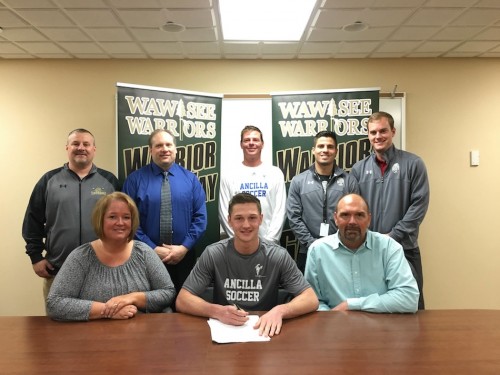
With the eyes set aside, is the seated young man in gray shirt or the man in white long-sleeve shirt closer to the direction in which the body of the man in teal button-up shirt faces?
the seated young man in gray shirt

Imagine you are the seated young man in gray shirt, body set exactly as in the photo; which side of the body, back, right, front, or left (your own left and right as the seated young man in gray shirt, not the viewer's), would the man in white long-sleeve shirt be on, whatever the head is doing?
back

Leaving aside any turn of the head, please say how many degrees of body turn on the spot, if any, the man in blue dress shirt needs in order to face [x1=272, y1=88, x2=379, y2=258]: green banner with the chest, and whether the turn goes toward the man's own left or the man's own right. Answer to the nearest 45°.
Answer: approximately 135° to the man's own left

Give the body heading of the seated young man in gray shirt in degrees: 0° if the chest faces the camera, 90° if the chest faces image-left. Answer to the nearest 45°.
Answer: approximately 0°

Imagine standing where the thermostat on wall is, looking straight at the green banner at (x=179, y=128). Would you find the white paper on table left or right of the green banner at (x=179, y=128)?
left

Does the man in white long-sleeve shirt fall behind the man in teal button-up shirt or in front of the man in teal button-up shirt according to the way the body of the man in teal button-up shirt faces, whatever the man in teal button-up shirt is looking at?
behind

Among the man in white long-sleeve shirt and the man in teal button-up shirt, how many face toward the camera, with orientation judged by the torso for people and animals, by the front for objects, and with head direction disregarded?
2

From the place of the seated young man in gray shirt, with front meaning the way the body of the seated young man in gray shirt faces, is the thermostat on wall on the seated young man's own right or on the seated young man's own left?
on the seated young man's own left

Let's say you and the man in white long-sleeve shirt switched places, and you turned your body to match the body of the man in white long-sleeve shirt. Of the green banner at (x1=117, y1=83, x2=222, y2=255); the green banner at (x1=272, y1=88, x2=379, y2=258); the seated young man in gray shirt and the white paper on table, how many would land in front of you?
2

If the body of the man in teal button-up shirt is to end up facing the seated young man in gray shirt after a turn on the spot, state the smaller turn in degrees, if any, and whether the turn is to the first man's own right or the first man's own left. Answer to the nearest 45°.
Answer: approximately 45° to the first man's own right
